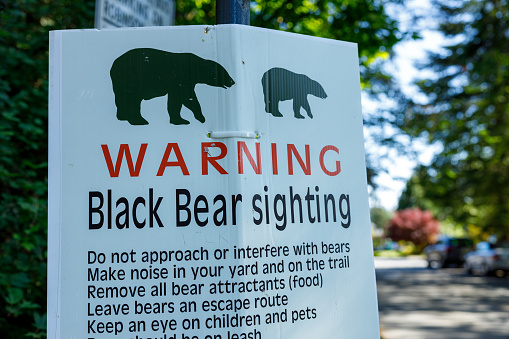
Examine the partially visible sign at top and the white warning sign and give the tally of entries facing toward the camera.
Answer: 2

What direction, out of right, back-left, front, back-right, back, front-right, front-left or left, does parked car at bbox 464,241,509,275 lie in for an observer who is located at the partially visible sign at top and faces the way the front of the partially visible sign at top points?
back-left

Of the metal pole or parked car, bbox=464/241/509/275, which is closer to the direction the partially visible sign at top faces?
the metal pole

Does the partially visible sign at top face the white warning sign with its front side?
yes

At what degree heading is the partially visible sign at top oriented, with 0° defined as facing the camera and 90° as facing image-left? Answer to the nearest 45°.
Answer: approximately 0°

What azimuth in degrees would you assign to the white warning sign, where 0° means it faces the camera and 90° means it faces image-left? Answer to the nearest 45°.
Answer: approximately 0°

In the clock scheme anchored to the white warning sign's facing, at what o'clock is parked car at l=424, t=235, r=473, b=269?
The parked car is roughly at 7 o'clock from the white warning sign.

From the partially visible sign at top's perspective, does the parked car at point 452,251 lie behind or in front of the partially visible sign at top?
behind
